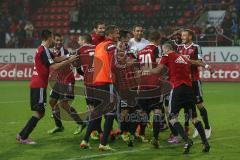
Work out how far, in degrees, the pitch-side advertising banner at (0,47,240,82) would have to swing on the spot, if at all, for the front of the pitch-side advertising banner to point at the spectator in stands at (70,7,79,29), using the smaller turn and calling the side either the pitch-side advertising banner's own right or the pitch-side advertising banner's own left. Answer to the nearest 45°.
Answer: approximately 135° to the pitch-side advertising banner's own right

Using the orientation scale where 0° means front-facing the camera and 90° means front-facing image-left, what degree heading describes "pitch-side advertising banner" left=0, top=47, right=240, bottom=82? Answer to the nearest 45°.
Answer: approximately 0°
